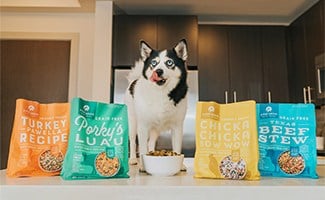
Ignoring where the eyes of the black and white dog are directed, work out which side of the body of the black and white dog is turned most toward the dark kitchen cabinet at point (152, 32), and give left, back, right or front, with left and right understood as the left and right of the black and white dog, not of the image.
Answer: back

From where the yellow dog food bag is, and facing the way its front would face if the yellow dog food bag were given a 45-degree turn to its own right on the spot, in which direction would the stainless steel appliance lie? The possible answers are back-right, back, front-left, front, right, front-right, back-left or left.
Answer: back-right

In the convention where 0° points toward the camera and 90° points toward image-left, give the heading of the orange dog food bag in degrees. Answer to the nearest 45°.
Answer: approximately 0°

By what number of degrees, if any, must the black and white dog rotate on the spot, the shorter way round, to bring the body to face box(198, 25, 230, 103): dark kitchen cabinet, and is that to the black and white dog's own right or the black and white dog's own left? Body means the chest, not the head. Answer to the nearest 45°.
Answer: approximately 180°

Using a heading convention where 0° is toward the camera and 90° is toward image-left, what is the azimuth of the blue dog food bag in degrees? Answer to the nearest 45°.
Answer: approximately 0°
